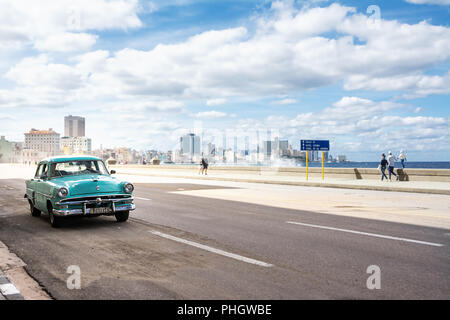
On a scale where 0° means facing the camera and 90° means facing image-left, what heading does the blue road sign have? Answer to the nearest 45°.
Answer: approximately 0°

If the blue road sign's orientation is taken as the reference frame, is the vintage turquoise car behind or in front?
in front
